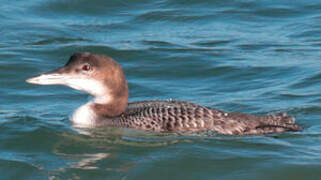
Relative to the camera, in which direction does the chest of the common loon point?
to the viewer's left
